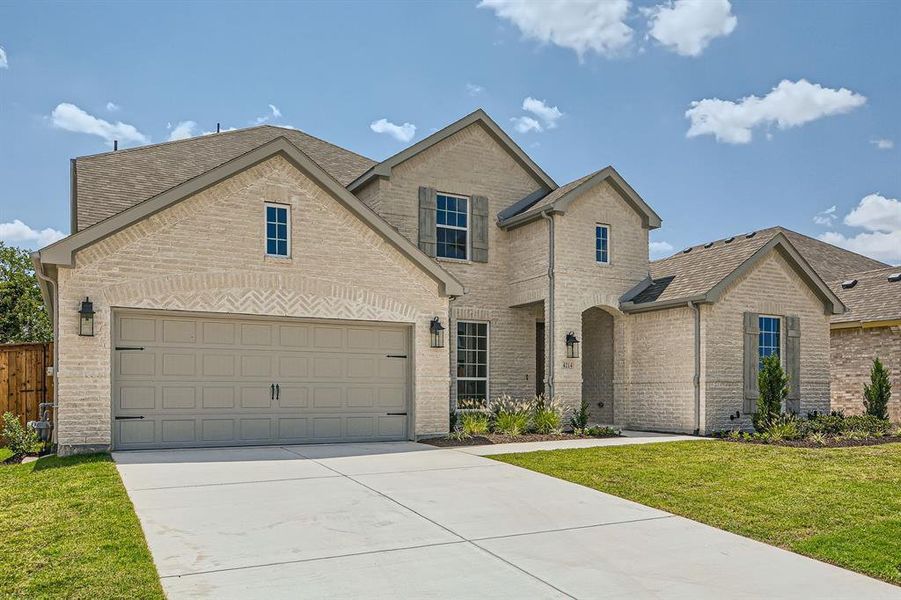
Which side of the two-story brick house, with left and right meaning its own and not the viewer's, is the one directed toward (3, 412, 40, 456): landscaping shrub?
right

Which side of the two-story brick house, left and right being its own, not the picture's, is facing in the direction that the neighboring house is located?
left

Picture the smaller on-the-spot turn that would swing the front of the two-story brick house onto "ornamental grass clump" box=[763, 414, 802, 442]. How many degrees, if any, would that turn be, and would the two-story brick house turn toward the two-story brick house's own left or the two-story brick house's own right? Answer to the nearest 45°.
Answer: approximately 45° to the two-story brick house's own left

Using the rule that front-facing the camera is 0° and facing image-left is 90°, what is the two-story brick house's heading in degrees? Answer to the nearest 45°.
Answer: approximately 315°

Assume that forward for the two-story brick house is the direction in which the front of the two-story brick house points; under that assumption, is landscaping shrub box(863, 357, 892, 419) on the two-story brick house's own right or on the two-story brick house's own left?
on the two-story brick house's own left
